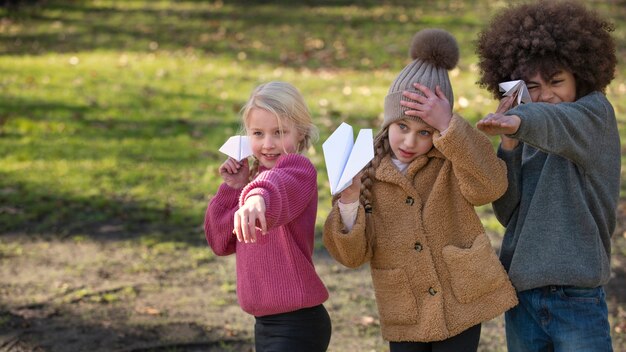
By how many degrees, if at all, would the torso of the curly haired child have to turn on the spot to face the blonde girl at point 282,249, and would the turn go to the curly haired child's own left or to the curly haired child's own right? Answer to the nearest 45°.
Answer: approximately 45° to the curly haired child's own right

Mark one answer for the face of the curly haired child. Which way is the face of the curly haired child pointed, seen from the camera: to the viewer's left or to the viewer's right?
to the viewer's left

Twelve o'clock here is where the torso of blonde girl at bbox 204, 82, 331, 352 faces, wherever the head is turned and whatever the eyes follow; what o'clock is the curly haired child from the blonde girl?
The curly haired child is roughly at 8 o'clock from the blonde girl.

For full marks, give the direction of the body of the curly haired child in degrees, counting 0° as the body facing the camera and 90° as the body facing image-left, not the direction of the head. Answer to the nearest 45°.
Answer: approximately 45°

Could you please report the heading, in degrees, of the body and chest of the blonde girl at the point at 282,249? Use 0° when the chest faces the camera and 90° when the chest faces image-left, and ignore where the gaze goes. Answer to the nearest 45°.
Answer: approximately 45°
